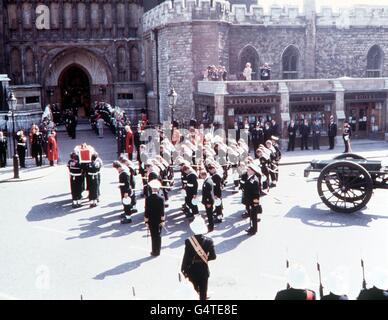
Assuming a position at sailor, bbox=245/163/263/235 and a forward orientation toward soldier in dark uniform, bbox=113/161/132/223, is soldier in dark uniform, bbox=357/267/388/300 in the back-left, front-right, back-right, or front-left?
back-left

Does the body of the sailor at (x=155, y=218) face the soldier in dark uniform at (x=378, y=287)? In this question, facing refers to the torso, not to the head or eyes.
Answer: no

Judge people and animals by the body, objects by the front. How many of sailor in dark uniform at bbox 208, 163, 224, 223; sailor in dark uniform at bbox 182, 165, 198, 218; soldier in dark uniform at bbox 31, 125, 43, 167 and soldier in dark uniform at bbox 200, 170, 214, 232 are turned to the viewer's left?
3

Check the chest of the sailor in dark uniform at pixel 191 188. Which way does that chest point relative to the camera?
to the viewer's left

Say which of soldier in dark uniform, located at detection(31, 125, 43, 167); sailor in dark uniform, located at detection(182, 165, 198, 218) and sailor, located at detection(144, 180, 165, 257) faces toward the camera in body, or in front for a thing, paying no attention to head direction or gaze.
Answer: soldier in dark uniform, located at detection(31, 125, 43, 167)

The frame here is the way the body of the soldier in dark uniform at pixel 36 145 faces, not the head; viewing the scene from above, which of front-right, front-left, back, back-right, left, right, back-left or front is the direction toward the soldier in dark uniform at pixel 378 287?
front

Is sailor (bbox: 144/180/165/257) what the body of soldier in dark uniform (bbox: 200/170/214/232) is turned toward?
no

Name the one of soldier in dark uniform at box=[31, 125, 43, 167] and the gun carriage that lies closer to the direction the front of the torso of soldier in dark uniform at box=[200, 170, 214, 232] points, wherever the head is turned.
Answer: the soldier in dark uniform

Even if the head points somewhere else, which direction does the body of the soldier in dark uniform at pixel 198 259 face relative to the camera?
away from the camera

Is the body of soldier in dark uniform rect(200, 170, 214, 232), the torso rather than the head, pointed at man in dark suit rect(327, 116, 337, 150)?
no

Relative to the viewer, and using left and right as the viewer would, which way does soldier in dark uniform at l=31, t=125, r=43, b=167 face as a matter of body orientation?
facing the viewer

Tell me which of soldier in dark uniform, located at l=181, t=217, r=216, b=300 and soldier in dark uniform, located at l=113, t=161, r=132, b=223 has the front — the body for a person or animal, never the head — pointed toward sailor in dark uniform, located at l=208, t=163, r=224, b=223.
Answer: soldier in dark uniform, located at l=181, t=217, r=216, b=300

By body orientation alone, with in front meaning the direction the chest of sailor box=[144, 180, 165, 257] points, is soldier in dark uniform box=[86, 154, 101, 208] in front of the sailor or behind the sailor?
in front
